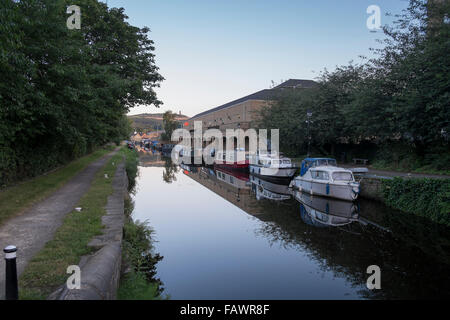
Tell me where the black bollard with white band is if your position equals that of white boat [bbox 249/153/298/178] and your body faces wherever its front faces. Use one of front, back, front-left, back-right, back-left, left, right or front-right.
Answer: front-right

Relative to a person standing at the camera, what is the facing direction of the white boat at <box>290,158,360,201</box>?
facing the viewer and to the right of the viewer

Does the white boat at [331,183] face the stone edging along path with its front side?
no

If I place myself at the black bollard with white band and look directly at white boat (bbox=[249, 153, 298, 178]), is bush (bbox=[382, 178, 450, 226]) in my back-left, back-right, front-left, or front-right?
front-right

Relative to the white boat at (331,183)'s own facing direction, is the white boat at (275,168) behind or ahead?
behind

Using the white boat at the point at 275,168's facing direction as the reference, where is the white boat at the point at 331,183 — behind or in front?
in front

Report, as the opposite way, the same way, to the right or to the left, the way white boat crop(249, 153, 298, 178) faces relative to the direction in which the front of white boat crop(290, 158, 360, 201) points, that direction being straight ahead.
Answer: the same way

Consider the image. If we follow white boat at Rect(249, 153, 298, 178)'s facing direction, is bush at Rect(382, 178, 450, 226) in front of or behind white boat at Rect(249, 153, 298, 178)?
in front

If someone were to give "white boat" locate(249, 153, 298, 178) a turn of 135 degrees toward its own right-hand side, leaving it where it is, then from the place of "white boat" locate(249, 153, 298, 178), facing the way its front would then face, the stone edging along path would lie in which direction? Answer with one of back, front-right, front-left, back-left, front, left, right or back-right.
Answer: left

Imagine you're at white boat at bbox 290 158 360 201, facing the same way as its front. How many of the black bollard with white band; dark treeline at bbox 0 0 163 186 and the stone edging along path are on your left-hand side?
0

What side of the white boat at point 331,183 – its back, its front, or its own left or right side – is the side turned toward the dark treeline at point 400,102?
left

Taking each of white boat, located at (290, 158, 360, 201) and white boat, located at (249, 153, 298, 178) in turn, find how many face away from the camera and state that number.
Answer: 0

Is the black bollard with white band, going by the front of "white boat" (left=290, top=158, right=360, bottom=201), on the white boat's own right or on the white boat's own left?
on the white boat's own right

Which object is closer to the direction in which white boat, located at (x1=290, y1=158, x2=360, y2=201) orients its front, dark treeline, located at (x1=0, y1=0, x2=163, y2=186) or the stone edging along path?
the stone edging along path
